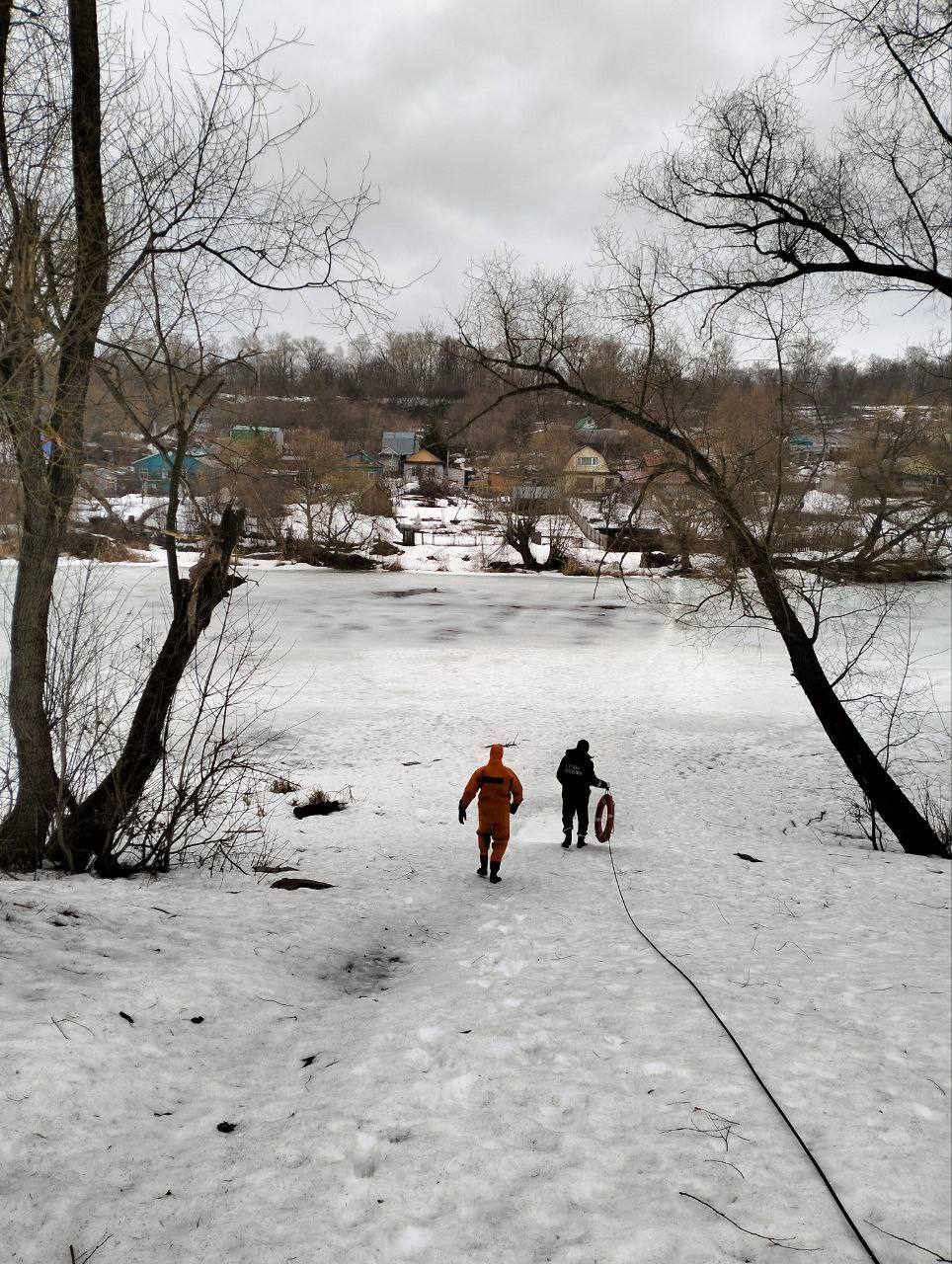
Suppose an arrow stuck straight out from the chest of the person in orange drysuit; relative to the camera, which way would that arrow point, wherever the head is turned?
away from the camera

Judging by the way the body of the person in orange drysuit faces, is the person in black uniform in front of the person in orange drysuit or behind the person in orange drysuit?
in front

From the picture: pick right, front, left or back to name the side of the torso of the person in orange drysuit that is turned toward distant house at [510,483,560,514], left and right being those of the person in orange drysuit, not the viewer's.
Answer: front

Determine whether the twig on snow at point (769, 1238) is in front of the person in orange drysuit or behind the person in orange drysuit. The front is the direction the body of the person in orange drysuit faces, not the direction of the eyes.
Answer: behind

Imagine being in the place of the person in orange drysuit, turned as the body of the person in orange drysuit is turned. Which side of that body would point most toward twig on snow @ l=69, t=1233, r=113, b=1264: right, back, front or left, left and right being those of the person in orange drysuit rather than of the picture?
back

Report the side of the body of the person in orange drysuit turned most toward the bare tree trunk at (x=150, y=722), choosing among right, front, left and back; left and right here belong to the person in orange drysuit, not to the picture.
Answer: left

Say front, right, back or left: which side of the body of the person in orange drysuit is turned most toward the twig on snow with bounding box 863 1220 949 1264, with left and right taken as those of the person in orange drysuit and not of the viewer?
back
